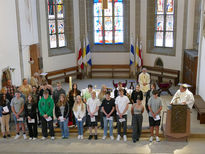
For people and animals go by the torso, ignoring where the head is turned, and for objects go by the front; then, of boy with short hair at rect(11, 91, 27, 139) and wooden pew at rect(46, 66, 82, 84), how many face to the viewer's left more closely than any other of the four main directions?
0

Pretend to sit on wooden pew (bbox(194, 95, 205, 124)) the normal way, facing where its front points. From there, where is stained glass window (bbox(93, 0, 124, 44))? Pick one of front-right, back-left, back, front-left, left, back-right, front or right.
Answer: front-right

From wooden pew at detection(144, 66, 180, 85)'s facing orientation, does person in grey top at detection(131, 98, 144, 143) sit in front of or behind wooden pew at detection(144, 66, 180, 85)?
in front

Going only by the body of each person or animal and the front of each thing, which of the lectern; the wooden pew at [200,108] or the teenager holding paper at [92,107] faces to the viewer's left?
the wooden pew

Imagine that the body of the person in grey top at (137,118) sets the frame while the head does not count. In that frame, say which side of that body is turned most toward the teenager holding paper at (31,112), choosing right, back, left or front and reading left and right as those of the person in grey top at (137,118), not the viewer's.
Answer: right

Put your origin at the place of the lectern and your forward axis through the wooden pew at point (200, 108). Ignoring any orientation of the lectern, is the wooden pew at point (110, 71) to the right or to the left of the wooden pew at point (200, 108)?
left

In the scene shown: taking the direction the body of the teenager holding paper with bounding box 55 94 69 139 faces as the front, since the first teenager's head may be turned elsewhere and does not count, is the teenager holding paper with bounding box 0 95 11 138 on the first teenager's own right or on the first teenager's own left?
on the first teenager's own right

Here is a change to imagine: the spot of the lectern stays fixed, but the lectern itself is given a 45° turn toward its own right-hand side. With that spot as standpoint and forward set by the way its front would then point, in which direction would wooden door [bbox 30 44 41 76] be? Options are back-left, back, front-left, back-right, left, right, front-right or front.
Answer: right

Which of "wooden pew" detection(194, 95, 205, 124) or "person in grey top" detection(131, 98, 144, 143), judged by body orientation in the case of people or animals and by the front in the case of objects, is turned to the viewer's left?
the wooden pew

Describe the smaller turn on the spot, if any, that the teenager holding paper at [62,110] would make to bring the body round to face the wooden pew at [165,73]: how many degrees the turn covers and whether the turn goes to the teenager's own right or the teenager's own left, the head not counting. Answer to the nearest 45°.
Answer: approximately 135° to the teenager's own left

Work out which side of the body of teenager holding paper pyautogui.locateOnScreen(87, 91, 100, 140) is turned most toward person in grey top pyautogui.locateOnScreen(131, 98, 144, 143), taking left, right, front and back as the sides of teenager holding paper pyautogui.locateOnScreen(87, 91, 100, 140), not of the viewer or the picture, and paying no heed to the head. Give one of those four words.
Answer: left

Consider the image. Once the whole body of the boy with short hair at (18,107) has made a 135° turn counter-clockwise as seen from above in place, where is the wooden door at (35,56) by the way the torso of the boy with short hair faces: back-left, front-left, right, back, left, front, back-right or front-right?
front-left

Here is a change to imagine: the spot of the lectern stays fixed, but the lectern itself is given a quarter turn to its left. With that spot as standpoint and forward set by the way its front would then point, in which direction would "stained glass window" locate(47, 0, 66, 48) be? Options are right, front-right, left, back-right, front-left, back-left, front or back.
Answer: back-left
